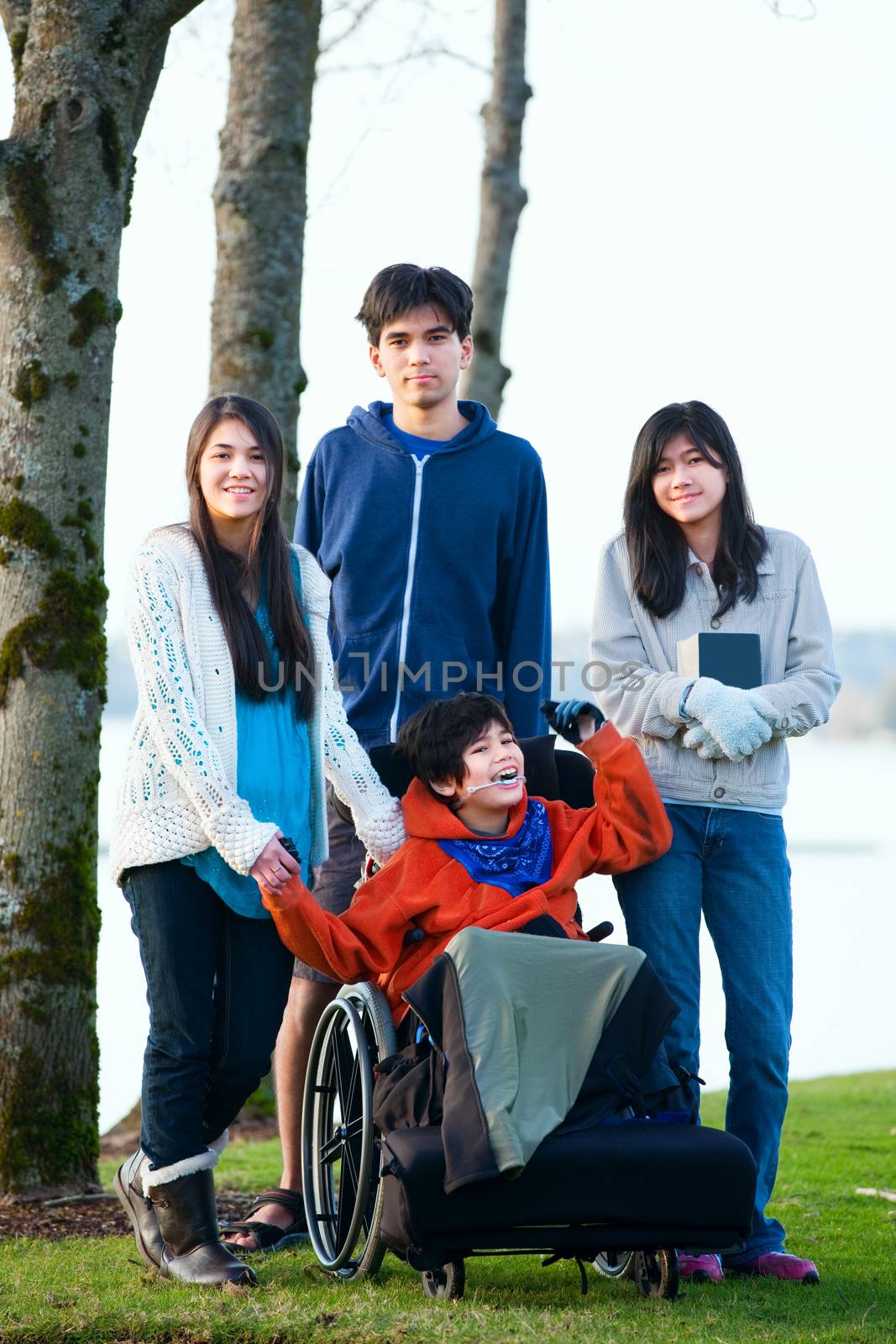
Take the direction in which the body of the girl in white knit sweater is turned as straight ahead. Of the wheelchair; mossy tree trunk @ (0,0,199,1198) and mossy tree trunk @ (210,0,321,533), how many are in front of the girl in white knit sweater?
1

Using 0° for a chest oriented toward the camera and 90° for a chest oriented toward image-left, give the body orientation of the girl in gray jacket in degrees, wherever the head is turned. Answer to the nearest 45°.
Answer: approximately 0°

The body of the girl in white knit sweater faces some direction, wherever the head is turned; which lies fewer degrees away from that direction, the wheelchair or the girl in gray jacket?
the wheelchair

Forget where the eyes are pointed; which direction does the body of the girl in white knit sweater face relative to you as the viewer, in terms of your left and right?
facing the viewer and to the right of the viewer

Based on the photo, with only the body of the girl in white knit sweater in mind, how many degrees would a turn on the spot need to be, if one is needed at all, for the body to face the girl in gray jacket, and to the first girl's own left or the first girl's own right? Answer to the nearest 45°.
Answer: approximately 45° to the first girl's own left

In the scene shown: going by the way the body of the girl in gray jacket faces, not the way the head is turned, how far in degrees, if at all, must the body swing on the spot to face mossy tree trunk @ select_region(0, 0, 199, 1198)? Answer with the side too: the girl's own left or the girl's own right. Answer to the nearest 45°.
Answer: approximately 90° to the girl's own right

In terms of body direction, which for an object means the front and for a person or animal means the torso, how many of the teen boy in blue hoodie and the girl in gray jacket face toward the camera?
2

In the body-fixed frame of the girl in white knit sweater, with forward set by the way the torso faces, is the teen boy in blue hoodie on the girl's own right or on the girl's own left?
on the girl's own left

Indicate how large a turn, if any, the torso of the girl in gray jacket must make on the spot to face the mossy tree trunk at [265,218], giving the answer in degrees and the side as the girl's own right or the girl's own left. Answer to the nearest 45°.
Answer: approximately 135° to the girl's own right

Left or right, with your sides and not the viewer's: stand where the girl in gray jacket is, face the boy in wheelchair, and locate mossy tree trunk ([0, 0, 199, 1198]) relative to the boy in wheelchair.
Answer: right
